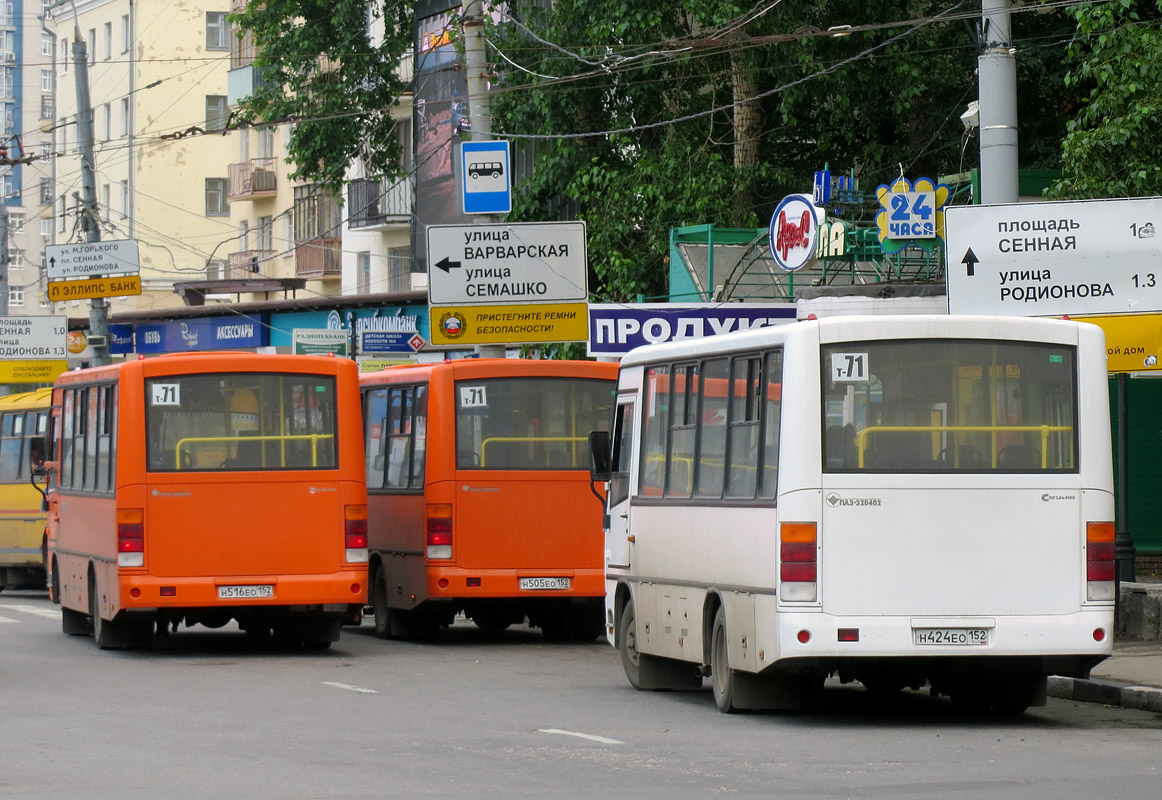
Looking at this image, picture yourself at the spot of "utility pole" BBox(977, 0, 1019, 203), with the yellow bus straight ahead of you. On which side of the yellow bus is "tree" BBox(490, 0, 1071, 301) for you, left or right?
right

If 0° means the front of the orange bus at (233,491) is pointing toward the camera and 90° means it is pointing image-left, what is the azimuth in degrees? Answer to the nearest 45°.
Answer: approximately 180°

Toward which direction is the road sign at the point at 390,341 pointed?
toward the camera

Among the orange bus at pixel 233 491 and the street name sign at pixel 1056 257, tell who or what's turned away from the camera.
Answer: the orange bus

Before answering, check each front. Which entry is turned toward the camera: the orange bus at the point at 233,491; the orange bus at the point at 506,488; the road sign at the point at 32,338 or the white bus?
the road sign

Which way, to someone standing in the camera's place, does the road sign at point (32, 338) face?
facing the viewer

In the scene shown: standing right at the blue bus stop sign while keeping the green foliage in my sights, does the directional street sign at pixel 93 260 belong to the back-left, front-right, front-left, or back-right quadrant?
back-left

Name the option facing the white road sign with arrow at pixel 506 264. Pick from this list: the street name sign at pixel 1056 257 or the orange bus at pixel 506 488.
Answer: the orange bus

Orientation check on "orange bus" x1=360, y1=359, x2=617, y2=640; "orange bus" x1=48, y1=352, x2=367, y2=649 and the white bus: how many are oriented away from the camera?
3

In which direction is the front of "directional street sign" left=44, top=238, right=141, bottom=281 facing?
toward the camera

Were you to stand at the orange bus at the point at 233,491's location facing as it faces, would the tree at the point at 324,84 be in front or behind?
in front

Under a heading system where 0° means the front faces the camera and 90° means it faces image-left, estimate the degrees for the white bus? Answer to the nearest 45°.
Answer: approximately 180°
